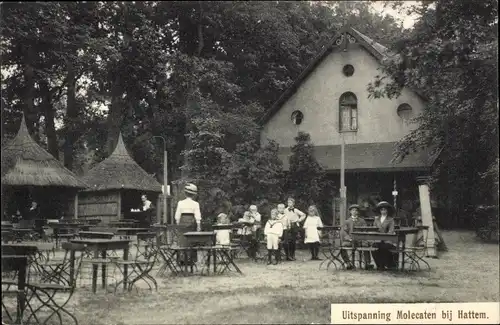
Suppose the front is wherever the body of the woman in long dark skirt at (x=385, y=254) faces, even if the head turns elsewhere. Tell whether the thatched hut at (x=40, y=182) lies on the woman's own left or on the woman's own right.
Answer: on the woman's own right

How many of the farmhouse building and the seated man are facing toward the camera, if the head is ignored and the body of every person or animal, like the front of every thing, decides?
2

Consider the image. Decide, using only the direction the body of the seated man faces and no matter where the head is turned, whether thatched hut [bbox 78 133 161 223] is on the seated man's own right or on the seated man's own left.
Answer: on the seated man's own right

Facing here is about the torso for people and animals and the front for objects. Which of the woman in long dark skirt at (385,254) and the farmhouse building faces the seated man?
the farmhouse building

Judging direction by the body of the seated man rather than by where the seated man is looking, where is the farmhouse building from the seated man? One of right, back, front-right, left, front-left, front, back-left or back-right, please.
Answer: back

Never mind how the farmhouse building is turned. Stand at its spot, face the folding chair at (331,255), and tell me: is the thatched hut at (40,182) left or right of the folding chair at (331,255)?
right

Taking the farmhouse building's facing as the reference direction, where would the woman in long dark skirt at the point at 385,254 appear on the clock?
The woman in long dark skirt is roughly at 12 o'clock from the farmhouse building.
